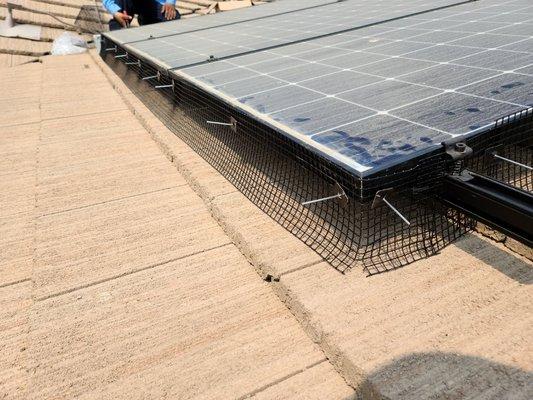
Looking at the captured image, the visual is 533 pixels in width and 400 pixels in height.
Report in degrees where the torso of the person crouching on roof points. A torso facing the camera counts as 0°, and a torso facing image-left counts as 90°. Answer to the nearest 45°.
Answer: approximately 0°

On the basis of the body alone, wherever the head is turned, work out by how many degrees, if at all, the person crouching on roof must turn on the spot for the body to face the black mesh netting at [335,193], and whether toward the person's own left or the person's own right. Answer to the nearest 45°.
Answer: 0° — they already face it

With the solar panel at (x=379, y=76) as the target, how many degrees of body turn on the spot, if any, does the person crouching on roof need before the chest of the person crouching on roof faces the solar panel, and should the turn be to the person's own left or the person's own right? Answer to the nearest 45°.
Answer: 0° — they already face it
